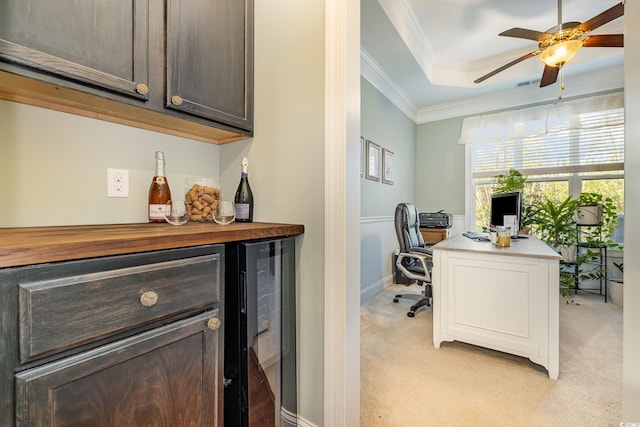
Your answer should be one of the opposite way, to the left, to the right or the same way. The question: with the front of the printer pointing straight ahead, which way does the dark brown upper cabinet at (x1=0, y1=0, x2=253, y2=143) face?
to the left

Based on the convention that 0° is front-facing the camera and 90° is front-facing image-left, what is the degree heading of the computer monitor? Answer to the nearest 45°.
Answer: approximately 45°

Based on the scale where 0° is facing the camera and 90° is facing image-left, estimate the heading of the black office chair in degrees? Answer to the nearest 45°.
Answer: approximately 315°

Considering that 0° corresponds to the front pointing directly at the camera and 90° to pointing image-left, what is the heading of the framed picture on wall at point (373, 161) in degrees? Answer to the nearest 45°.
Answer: approximately 315°

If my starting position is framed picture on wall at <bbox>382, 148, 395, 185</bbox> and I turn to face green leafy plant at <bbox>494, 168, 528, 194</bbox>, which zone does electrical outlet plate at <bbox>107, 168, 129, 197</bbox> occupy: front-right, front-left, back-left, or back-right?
back-right
